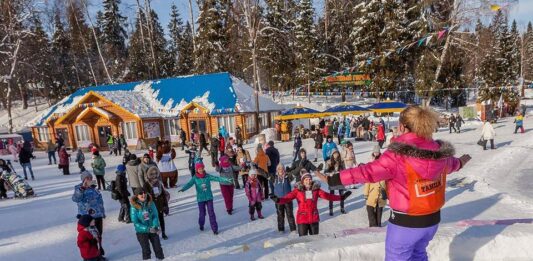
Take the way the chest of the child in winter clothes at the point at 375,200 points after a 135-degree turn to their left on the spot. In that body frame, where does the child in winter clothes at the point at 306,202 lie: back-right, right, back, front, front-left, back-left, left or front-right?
back

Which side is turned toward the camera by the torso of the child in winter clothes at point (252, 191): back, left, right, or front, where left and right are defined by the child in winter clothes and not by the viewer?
front

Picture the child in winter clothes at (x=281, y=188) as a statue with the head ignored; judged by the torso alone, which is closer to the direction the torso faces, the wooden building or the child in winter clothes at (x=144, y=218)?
the child in winter clothes

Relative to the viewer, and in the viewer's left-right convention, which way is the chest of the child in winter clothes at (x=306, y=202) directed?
facing the viewer

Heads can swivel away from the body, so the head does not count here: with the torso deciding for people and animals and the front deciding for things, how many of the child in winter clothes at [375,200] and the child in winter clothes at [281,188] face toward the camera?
2

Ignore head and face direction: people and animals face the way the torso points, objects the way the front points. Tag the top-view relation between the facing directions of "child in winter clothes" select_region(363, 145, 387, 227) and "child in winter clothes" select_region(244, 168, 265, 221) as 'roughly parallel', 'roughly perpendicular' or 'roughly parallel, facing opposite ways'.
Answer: roughly parallel

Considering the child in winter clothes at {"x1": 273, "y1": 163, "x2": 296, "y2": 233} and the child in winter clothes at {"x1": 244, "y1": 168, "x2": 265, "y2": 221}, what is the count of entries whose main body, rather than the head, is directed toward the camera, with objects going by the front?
2

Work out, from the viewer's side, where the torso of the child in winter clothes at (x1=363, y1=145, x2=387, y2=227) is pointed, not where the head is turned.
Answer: toward the camera

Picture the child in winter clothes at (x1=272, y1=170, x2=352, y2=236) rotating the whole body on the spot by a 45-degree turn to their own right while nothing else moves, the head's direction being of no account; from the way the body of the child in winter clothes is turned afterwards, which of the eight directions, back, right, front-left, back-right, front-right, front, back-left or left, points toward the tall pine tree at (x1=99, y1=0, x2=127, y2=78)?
right

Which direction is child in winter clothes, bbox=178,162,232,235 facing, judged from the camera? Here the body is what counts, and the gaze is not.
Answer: toward the camera

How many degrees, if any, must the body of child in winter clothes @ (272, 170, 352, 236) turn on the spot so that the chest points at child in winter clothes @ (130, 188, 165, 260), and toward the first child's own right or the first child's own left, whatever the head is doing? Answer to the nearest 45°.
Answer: approximately 90° to the first child's own right

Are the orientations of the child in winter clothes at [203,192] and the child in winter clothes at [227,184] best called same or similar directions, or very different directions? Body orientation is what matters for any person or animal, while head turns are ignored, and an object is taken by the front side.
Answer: same or similar directions

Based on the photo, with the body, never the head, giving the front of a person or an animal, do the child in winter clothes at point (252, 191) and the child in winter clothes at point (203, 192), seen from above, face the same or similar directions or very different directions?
same or similar directions
